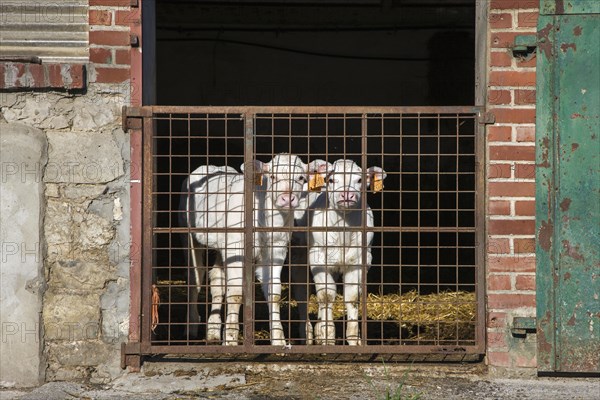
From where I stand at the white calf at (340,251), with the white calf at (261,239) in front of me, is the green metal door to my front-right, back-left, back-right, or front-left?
back-left

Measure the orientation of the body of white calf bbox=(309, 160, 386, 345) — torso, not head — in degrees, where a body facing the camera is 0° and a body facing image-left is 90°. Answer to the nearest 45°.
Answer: approximately 0°

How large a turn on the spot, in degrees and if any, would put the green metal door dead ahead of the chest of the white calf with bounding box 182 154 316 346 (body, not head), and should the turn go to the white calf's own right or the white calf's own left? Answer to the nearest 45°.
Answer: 0° — it already faces it

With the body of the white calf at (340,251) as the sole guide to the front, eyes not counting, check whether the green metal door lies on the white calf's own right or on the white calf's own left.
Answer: on the white calf's own left

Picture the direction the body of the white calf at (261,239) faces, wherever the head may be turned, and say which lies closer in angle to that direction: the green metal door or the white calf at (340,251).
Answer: the green metal door

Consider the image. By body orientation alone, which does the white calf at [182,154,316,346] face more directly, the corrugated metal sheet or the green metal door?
the green metal door

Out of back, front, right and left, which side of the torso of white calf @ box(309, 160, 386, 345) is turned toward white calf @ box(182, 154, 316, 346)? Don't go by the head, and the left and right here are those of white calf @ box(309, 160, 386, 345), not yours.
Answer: right

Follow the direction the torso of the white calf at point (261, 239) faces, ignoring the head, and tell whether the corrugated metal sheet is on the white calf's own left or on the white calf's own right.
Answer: on the white calf's own right

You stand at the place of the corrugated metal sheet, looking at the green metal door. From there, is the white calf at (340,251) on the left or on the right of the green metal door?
left

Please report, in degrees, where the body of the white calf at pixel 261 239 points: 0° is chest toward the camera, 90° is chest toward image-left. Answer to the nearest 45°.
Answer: approximately 315°
